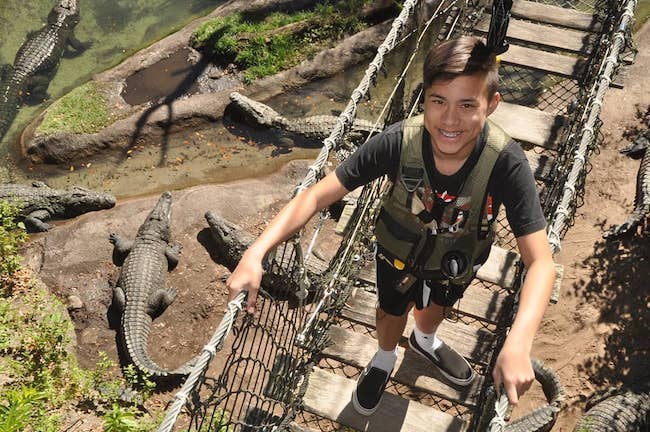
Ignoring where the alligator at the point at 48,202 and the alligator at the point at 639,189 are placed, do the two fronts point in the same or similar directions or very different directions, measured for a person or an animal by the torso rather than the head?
very different directions

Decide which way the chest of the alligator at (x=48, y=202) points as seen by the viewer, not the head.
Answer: to the viewer's right

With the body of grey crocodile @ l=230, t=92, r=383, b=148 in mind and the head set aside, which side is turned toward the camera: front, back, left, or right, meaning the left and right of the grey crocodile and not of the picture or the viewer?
left

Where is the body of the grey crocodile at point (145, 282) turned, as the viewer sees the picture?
away from the camera

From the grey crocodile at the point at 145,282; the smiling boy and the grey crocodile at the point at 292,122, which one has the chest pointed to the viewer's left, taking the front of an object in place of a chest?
the grey crocodile at the point at 292,122

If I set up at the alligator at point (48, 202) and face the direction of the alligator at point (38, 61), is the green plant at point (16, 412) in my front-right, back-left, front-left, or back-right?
back-left

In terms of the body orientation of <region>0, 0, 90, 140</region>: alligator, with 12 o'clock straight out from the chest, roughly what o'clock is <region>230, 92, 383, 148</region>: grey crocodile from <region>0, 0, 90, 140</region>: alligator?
<region>230, 92, 383, 148</region>: grey crocodile is roughly at 3 o'clock from <region>0, 0, 90, 140</region>: alligator.

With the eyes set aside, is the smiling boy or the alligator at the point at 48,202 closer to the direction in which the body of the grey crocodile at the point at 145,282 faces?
the alligator

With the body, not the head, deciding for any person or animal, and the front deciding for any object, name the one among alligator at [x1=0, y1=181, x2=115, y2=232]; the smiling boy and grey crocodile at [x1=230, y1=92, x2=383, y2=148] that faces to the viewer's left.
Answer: grey crocodile at [x1=230, y1=92, x2=383, y2=148]

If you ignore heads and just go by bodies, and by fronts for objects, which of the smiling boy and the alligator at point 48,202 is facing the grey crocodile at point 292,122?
the alligator at point 48,202

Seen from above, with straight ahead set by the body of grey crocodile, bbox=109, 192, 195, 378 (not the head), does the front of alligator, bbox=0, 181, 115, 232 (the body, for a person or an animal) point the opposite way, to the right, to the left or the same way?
to the right

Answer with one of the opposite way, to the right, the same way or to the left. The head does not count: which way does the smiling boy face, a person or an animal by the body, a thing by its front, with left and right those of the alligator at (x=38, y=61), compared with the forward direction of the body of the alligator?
the opposite way
